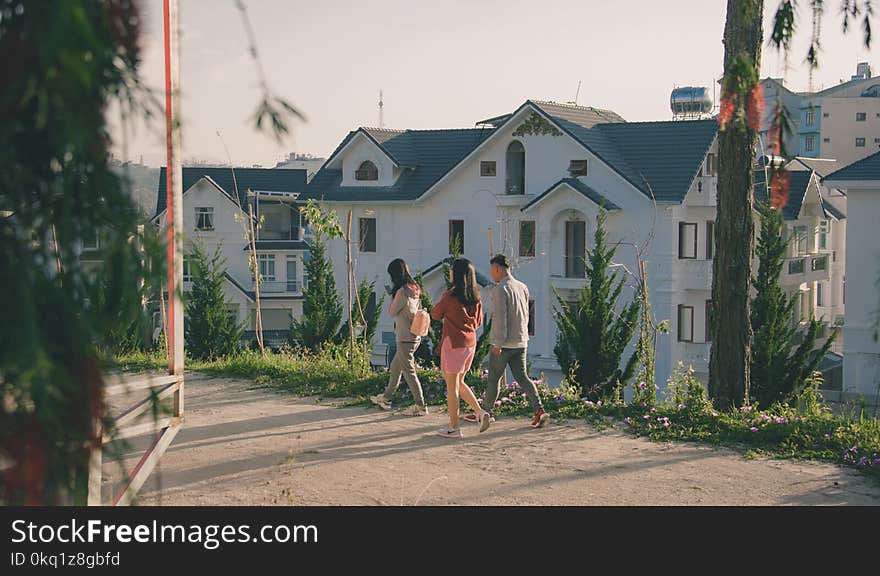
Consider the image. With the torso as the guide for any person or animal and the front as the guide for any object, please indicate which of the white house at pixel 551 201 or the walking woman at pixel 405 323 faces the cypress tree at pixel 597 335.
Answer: the white house

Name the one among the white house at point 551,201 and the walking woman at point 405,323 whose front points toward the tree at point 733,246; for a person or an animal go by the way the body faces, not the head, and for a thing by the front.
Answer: the white house

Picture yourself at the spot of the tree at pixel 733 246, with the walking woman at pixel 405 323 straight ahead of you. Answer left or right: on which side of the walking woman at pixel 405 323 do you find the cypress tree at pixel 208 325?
right

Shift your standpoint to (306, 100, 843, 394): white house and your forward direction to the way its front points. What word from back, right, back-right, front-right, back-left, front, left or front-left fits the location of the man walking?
front

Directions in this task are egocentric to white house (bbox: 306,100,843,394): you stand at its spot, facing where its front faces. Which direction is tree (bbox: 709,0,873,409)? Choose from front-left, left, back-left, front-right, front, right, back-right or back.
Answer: front

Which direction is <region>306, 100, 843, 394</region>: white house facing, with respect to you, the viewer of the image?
facing the viewer

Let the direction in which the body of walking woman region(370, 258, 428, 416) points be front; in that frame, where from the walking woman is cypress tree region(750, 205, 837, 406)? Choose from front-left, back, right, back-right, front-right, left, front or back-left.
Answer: back-right

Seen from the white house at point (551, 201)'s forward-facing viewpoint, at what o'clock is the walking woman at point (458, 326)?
The walking woman is roughly at 12 o'clock from the white house.
